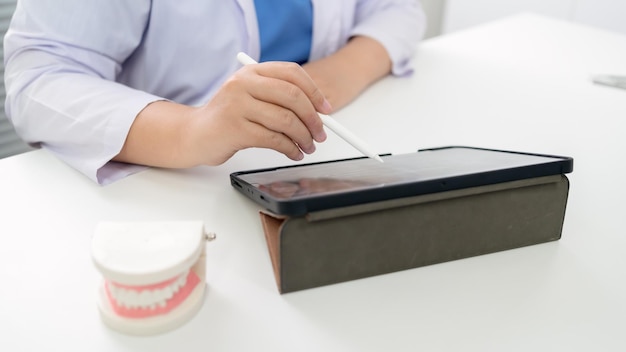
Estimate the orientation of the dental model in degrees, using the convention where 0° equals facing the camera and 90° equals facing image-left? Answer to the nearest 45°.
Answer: approximately 0°
